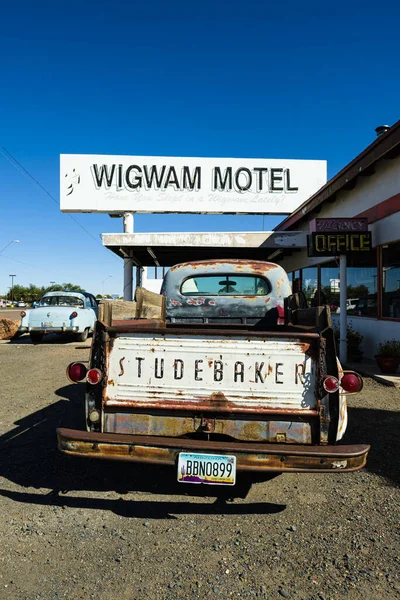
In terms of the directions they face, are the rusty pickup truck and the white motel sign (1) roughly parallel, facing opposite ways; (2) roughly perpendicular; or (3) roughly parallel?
roughly parallel, facing opposite ways

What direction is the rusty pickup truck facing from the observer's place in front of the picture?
facing away from the viewer

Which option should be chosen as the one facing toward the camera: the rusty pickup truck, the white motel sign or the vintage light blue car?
the white motel sign

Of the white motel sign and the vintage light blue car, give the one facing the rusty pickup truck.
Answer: the white motel sign

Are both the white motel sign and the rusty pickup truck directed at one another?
yes

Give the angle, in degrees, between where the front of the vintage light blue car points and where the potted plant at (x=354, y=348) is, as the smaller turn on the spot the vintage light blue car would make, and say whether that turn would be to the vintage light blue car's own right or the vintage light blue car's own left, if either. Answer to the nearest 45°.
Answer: approximately 90° to the vintage light blue car's own right

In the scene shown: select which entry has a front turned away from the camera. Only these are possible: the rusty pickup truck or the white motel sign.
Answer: the rusty pickup truck

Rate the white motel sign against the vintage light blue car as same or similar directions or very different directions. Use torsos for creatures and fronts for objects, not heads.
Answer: very different directions

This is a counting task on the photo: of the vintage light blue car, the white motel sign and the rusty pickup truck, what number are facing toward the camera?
1

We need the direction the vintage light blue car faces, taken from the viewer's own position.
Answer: facing away from the viewer and to the right of the viewer

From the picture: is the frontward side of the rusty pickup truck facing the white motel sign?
yes

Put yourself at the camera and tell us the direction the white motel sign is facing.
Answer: facing the viewer

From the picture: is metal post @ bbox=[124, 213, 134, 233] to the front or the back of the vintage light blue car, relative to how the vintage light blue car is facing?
to the front

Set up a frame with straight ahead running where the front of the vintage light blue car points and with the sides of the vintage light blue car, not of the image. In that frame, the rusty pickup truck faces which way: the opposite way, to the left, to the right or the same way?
the same way
